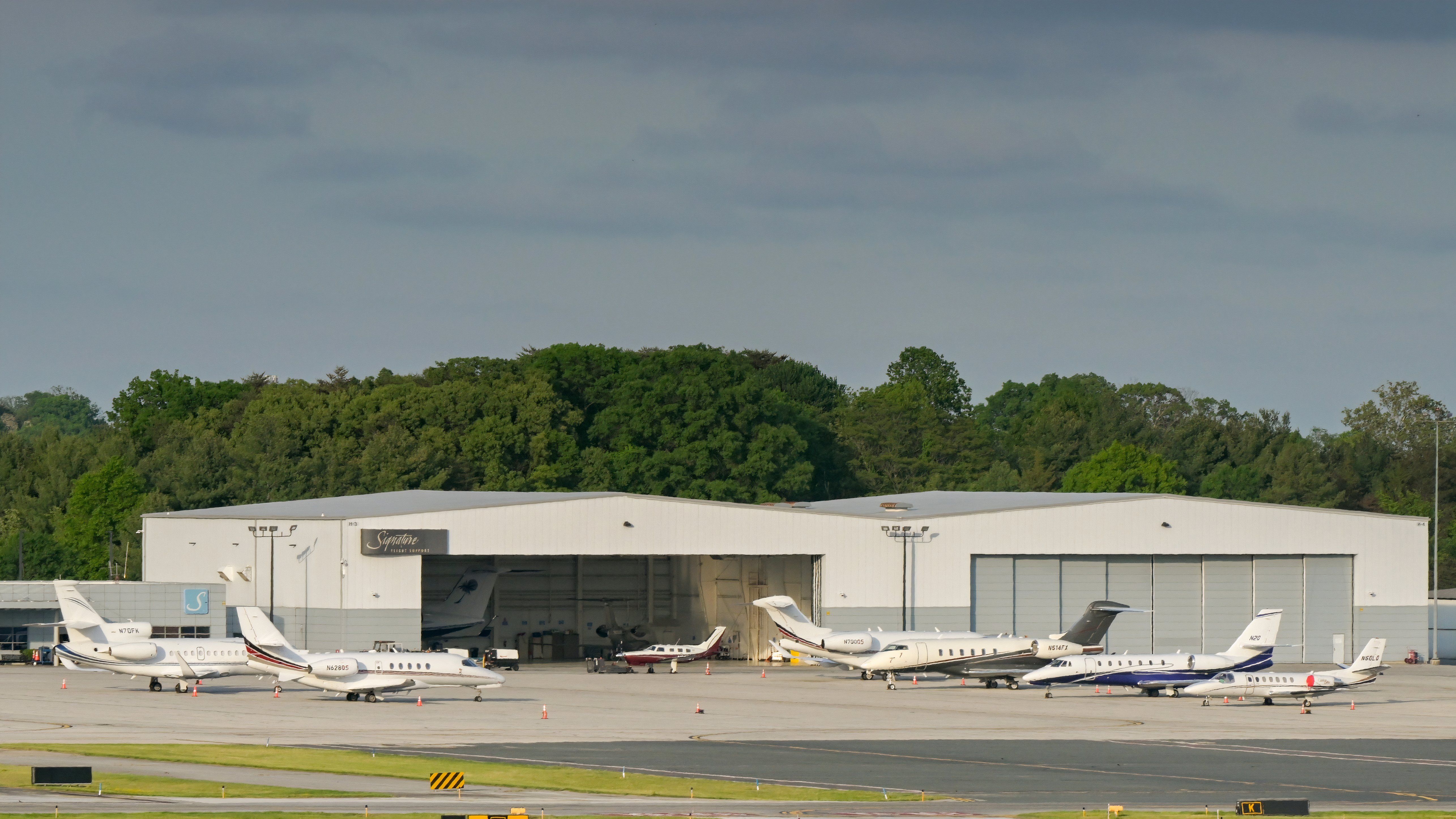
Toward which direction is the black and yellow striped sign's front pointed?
toward the camera

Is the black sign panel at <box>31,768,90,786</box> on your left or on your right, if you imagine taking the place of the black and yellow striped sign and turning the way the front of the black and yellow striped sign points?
on your right
